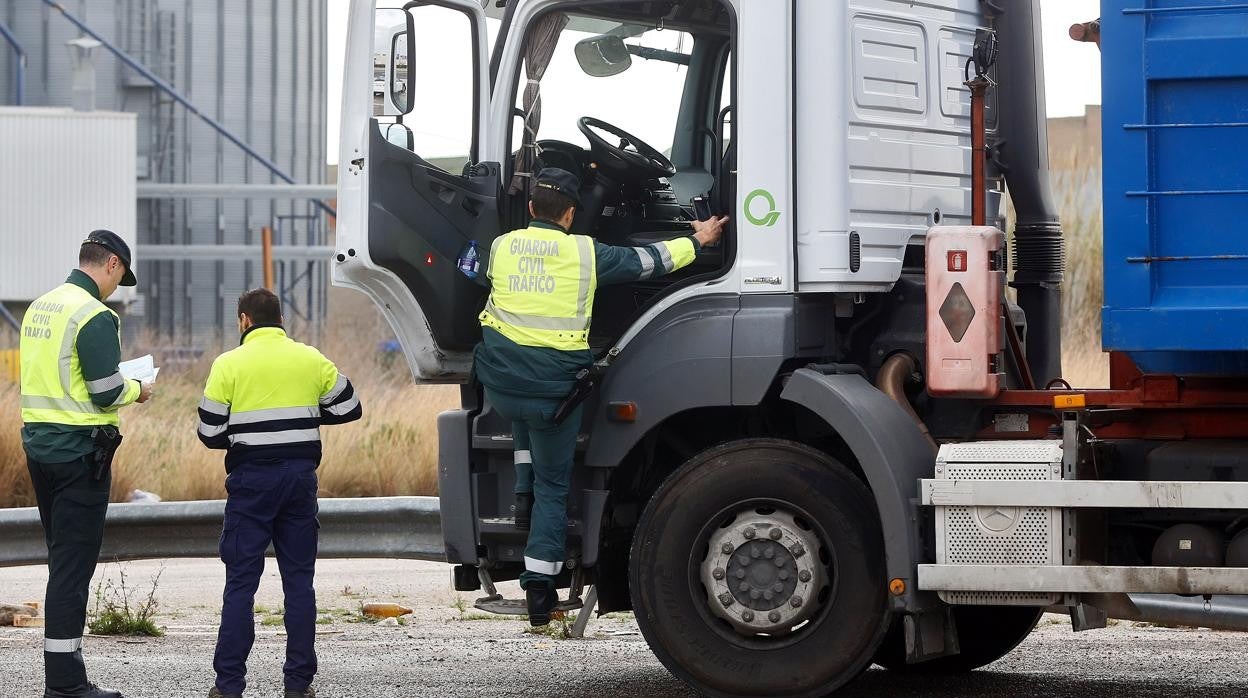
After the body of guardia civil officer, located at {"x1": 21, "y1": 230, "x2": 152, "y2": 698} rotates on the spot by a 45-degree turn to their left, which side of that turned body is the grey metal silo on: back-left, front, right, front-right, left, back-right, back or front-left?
front

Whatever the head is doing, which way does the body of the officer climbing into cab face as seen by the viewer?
away from the camera

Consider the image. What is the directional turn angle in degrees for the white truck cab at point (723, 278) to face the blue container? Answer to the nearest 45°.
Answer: approximately 135° to its left

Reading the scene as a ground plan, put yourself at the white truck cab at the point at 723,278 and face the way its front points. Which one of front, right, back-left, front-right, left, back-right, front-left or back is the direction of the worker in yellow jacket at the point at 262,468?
front

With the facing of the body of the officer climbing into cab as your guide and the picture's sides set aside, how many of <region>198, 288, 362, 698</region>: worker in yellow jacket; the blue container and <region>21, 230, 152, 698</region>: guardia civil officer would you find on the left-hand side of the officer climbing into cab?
2

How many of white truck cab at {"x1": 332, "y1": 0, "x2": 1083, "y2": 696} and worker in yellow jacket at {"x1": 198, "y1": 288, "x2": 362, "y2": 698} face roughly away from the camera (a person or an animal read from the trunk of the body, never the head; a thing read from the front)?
1

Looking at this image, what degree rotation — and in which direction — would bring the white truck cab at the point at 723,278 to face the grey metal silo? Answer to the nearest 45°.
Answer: approximately 90° to its right

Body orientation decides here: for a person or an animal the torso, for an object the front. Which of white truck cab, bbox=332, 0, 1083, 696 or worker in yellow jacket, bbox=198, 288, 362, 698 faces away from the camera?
the worker in yellow jacket

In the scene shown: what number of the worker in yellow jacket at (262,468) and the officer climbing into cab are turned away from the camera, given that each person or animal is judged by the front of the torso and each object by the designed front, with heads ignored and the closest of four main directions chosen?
2

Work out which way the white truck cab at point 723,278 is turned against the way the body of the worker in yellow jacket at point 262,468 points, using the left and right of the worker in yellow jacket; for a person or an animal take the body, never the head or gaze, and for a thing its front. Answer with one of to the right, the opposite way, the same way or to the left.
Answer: to the left

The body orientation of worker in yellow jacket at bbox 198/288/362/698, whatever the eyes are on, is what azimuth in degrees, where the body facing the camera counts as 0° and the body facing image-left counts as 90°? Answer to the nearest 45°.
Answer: approximately 180°

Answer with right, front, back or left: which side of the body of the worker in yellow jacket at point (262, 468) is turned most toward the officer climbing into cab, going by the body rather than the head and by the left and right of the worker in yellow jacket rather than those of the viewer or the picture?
right

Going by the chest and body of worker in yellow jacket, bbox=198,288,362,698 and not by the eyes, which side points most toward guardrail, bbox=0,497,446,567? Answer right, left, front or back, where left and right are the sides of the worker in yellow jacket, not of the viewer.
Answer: front

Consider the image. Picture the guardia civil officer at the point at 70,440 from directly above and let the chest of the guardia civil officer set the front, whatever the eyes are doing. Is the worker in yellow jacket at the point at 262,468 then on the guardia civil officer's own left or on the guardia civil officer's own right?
on the guardia civil officer's own right

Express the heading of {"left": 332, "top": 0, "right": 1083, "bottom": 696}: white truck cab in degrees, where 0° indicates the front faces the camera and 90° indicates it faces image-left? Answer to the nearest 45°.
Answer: approximately 90°

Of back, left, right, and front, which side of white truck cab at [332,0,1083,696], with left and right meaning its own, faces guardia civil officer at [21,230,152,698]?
front
